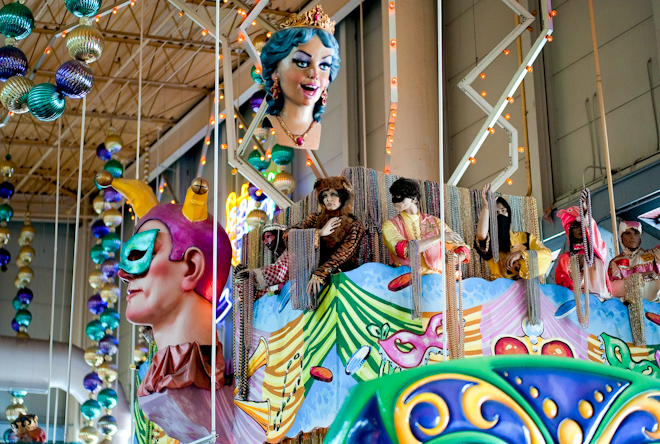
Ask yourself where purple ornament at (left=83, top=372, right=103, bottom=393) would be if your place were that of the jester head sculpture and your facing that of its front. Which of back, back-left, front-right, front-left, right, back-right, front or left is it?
right

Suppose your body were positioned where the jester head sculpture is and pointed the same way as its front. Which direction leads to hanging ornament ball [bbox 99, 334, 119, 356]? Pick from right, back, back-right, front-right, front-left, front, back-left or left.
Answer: right

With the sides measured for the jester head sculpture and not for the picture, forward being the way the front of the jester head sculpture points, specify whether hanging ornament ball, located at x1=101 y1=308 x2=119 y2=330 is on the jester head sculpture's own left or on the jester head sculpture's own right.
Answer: on the jester head sculpture's own right

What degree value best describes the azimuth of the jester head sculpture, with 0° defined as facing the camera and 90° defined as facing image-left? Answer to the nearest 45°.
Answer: approximately 90°

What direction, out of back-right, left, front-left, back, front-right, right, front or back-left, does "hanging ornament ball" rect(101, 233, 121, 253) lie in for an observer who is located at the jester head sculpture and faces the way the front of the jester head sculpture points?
right

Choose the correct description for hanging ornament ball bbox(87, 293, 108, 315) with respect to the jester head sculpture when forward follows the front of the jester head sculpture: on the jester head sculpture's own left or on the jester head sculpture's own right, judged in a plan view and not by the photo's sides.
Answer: on the jester head sculpture's own right

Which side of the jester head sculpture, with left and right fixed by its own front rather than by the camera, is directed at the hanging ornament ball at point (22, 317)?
right

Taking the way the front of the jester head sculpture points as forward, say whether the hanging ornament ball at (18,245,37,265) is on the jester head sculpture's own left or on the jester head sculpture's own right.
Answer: on the jester head sculpture's own right
